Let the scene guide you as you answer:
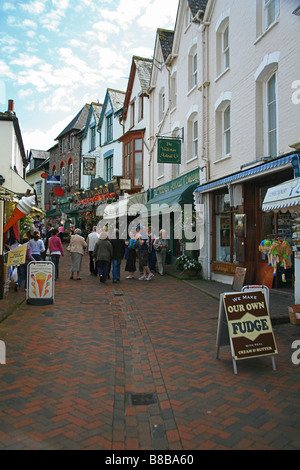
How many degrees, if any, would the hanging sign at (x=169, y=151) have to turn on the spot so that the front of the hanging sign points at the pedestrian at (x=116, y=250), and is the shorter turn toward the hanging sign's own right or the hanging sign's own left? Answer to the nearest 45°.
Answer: approximately 45° to the hanging sign's own right

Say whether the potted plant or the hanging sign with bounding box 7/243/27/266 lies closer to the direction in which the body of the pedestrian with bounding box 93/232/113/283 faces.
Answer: the potted plant

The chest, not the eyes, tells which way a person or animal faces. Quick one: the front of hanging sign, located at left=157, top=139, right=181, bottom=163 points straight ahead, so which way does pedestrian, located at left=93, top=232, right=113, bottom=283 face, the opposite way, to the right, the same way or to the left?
the opposite way

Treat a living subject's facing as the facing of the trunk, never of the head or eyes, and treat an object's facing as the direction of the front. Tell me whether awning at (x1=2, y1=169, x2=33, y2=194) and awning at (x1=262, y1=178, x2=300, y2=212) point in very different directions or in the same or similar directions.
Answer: very different directions

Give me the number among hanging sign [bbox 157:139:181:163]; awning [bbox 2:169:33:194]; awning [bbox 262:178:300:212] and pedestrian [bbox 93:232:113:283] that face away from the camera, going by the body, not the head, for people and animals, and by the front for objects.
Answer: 1

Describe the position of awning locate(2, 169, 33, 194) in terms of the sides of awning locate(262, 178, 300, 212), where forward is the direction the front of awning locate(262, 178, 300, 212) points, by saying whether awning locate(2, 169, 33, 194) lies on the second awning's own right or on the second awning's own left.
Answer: on the second awning's own right

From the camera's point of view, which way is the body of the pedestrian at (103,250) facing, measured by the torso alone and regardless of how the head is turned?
away from the camera

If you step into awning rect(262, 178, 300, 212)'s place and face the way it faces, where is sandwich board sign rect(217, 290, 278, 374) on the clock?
The sandwich board sign is roughly at 11 o'clock from the awning.

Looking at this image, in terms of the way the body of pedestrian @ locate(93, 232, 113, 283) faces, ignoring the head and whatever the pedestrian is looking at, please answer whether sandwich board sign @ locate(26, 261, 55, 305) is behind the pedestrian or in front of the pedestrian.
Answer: behind

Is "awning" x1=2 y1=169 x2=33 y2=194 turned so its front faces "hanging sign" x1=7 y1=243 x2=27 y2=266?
no

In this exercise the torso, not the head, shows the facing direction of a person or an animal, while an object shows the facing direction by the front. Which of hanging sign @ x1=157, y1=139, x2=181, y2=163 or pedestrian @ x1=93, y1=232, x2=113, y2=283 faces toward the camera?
the hanging sign

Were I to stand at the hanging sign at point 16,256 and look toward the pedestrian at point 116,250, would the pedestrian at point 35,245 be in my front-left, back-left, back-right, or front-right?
front-left

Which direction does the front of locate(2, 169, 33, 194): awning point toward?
to the viewer's right

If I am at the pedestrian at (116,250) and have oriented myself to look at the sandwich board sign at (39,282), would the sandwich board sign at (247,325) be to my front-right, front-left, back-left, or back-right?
front-left

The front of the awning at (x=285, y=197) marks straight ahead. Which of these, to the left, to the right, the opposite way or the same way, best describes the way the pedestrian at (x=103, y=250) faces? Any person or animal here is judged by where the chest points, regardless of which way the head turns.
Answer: to the right

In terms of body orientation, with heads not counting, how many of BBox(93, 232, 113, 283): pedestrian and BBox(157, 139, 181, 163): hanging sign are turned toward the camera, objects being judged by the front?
1

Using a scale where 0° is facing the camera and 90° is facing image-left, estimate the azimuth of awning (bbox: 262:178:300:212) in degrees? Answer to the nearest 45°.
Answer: approximately 45°

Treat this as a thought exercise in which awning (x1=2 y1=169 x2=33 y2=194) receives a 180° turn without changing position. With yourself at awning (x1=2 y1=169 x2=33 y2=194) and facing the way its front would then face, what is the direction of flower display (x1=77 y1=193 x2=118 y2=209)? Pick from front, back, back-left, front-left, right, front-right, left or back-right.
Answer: back-right

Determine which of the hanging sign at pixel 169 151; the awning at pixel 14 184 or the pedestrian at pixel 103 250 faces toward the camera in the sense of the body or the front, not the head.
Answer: the hanging sign

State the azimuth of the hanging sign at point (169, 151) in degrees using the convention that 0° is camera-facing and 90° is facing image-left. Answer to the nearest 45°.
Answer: approximately 0°
